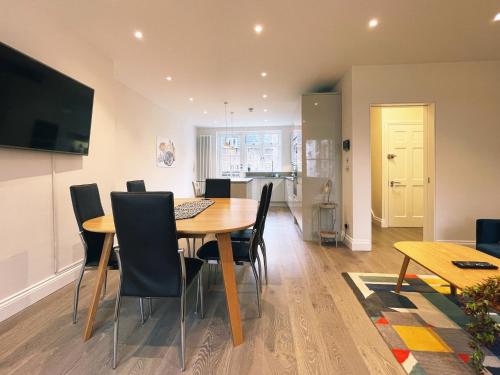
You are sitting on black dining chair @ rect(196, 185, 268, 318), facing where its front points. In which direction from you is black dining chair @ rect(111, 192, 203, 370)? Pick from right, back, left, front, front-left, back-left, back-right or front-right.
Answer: front-left

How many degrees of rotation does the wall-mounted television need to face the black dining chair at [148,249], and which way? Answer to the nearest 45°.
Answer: approximately 45° to its right

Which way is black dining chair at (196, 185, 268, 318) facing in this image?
to the viewer's left

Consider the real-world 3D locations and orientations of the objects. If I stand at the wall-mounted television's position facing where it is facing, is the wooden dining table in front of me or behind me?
in front

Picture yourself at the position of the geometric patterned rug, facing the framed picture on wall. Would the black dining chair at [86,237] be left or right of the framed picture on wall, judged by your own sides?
left

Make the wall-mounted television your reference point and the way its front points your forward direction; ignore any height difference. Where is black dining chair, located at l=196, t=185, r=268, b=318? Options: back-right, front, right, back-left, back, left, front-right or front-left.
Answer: front

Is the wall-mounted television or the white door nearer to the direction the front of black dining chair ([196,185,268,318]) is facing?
the wall-mounted television

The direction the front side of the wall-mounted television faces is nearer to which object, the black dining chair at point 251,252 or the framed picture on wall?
the black dining chair

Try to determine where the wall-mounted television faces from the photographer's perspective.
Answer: facing the viewer and to the right of the viewer

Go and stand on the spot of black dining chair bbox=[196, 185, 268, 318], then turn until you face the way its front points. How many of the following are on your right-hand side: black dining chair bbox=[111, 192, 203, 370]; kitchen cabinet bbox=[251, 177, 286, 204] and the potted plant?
1

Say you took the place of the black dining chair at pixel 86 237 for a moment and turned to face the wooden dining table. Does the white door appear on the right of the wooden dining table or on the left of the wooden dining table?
left

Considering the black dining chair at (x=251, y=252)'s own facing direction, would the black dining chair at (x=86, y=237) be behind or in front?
in front
